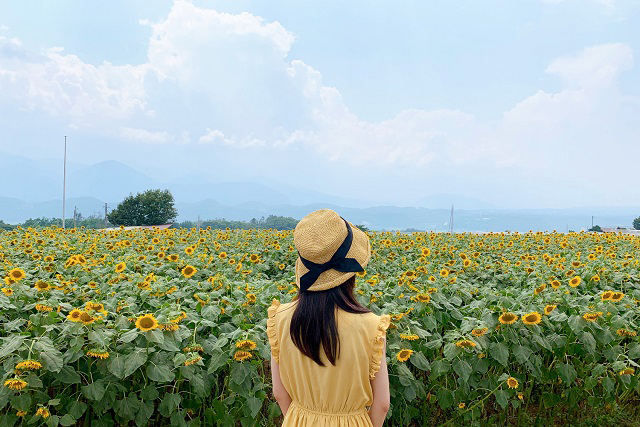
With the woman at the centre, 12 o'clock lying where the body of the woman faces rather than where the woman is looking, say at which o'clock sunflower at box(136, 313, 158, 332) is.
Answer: The sunflower is roughly at 10 o'clock from the woman.

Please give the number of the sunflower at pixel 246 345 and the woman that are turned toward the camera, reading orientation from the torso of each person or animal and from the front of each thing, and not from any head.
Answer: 1

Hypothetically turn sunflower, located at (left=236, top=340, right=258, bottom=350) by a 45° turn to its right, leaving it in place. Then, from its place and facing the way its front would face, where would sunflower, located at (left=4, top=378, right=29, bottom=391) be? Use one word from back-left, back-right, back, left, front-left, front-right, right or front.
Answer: front-right

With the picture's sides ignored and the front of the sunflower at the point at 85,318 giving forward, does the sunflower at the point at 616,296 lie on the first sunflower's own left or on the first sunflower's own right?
on the first sunflower's own left

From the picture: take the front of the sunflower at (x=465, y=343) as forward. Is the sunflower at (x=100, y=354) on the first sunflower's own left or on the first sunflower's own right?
on the first sunflower's own right

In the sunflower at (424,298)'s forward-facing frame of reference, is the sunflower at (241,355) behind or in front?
in front

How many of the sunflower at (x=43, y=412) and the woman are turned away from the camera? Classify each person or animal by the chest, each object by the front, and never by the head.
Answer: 1

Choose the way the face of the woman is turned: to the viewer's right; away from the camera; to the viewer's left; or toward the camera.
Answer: away from the camera

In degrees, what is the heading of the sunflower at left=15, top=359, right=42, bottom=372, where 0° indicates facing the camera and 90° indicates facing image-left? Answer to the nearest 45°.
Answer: approximately 0°

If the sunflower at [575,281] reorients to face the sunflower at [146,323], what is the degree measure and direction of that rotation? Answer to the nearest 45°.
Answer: approximately 45° to its right
